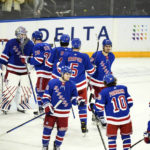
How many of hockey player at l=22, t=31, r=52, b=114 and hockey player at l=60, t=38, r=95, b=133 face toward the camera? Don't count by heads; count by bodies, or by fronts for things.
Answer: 0

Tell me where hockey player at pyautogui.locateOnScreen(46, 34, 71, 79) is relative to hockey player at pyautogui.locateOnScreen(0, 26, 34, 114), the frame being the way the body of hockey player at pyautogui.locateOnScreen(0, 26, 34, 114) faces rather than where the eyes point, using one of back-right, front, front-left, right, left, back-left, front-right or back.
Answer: front-left

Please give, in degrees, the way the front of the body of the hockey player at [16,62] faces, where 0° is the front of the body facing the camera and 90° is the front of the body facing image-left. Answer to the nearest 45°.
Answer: approximately 0°

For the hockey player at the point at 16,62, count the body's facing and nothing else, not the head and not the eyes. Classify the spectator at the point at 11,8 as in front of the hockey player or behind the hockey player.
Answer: behind

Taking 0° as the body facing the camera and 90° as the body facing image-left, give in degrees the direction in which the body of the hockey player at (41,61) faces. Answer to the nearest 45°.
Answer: approximately 135°

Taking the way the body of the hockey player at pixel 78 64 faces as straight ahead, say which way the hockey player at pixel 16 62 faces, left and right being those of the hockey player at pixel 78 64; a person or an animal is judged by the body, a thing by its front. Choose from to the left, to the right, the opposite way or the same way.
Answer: the opposite way

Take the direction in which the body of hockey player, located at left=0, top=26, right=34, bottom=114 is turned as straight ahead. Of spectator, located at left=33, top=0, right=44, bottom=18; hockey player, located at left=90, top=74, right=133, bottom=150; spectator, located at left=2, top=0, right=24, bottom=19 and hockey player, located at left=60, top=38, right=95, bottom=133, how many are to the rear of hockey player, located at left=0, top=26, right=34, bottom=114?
2

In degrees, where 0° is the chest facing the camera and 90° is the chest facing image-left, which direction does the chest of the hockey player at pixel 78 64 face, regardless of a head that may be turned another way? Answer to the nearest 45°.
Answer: approximately 180°

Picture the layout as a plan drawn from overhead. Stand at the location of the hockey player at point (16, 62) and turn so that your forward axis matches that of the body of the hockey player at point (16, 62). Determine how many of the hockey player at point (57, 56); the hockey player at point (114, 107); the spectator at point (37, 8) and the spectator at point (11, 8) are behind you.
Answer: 2
